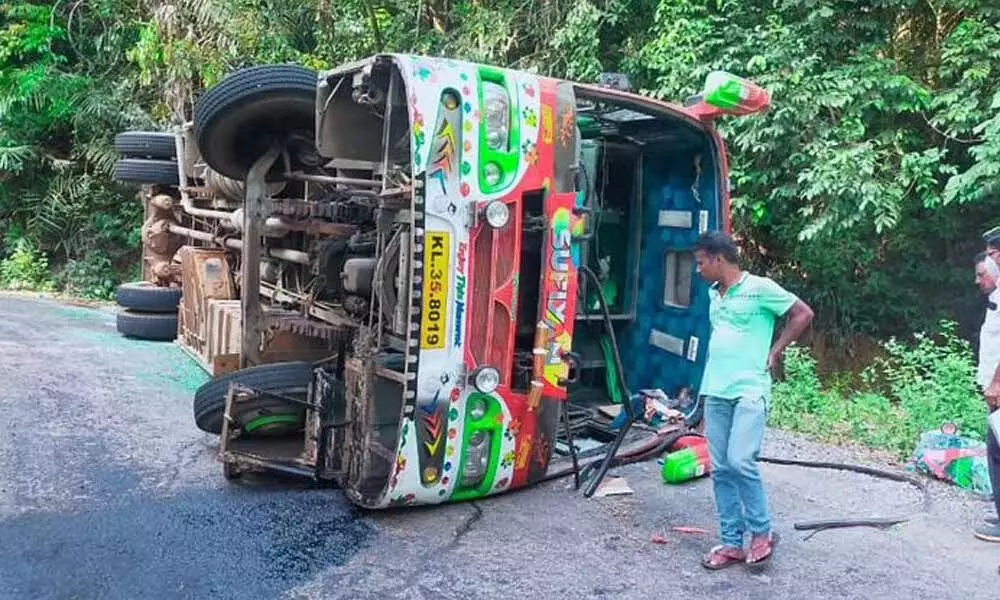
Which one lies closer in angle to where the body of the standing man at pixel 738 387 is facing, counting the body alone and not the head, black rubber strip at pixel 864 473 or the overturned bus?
the overturned bus

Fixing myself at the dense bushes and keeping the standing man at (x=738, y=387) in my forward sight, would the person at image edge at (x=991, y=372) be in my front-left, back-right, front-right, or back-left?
front-left

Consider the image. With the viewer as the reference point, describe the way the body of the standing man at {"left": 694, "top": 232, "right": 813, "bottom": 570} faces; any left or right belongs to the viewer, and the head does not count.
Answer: facing the viewer and to the left of the viewer

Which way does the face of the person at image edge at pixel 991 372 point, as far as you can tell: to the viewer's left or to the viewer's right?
to the viewer's left

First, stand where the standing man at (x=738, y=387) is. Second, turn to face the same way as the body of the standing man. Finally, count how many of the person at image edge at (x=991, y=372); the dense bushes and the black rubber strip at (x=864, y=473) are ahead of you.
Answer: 0

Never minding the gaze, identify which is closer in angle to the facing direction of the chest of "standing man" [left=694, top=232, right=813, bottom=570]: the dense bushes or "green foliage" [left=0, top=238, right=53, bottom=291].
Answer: the green foliage

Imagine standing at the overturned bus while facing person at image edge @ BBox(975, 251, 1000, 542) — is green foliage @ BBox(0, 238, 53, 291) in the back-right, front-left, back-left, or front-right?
back-left

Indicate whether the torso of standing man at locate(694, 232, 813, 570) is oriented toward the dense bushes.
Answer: no

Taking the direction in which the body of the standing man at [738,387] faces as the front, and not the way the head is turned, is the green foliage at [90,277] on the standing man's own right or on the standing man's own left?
on the standing man's own right

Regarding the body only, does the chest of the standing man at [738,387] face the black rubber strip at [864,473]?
no

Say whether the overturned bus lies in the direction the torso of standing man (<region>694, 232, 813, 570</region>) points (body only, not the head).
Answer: no

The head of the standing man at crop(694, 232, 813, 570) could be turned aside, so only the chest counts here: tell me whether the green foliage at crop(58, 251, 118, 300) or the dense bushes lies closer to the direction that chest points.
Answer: the green foliage

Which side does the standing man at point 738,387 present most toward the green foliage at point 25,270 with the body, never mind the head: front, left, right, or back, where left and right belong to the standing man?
right

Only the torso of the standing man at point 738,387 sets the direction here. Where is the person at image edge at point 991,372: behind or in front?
behind
